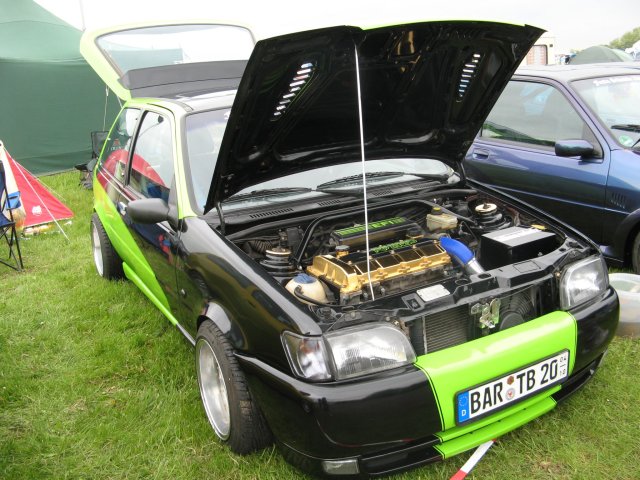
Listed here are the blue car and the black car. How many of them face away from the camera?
0

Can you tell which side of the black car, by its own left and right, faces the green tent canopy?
back

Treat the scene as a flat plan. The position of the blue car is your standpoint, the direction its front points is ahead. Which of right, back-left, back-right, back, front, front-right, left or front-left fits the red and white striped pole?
front-right

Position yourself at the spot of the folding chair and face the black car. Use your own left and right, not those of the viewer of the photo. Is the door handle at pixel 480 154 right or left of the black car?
left

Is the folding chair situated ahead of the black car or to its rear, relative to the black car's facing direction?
to the rear

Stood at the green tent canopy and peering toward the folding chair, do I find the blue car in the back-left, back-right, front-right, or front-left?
front-left

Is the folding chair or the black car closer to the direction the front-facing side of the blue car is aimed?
the black car

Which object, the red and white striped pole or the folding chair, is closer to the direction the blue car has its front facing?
the red and white striped pole

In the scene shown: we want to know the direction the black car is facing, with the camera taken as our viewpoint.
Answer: facing the viewer and to the right of the viewer
